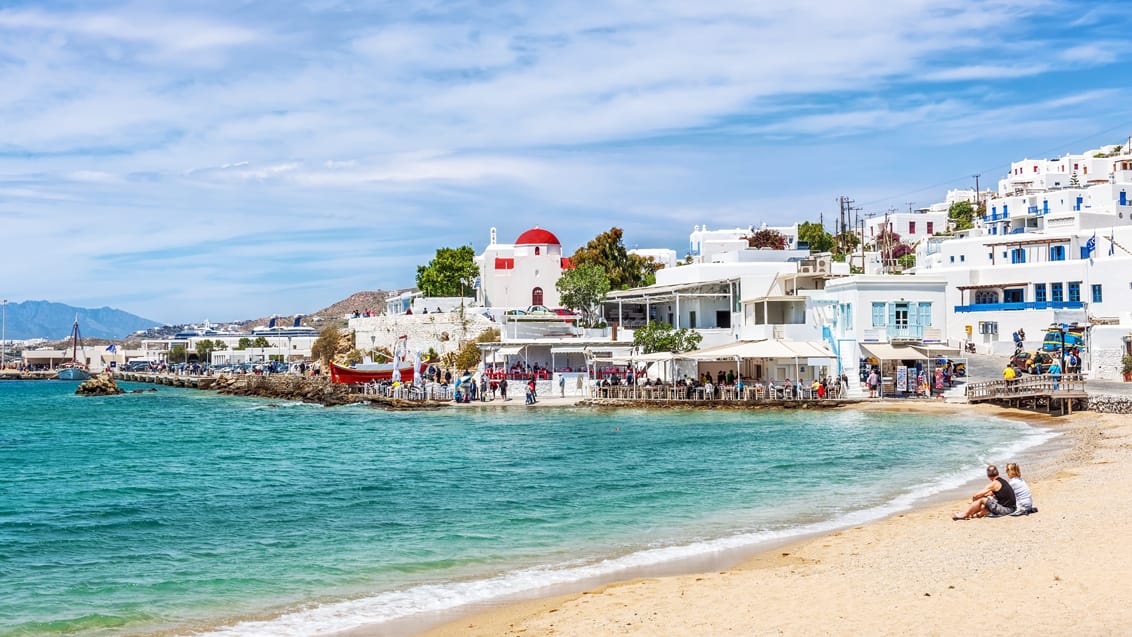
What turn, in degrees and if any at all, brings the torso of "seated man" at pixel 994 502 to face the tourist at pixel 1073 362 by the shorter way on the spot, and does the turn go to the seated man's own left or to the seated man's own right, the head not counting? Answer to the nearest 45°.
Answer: approximately 90° to the seated man's own right

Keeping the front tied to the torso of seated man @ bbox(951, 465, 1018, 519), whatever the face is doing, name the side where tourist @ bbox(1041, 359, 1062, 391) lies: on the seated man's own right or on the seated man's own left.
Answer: on the seated man's own right

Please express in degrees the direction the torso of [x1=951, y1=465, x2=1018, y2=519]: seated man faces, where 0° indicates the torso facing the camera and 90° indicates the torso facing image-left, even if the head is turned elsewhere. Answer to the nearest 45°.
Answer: approximately 90°

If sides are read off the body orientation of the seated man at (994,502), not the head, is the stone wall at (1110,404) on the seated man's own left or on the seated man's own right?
on the seated man's own right

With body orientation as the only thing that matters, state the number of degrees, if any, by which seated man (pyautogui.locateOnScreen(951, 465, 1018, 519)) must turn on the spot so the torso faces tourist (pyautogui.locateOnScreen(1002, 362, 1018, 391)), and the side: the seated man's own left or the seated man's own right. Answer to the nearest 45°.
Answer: approximately 90° to the seated man's own right

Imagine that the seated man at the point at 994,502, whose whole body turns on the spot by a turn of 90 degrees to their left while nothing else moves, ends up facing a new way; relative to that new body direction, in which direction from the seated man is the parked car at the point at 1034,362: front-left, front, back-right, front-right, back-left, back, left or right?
back

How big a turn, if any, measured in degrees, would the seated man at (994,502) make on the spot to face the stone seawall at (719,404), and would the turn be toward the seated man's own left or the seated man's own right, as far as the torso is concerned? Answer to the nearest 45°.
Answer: approximately 45° to the seated man's own right

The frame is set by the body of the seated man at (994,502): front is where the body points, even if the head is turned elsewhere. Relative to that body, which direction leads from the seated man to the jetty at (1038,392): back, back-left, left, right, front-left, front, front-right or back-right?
right
